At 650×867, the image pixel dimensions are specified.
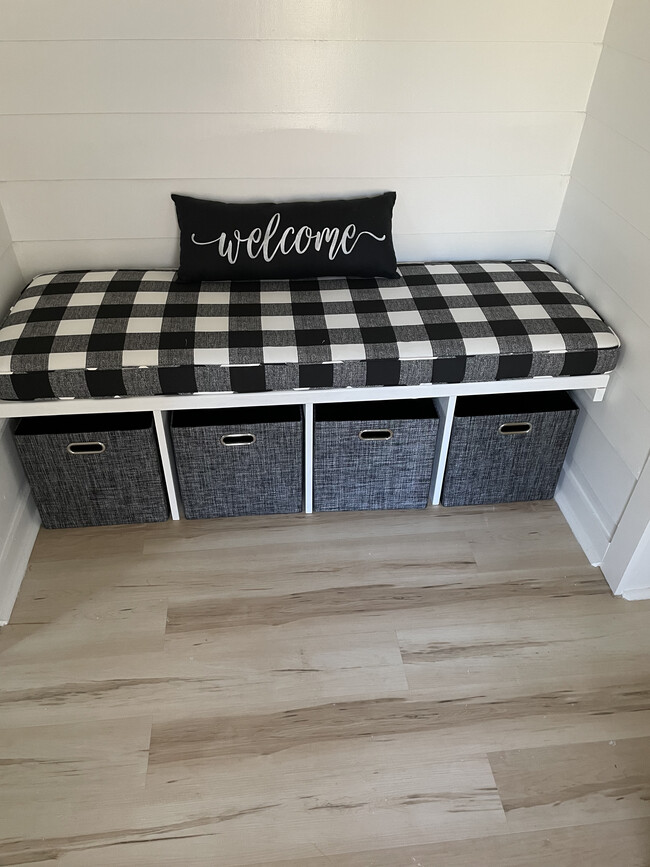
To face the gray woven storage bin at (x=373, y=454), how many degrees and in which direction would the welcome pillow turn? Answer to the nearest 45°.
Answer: approximately 45° to its left

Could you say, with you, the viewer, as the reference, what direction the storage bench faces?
facing the viewer

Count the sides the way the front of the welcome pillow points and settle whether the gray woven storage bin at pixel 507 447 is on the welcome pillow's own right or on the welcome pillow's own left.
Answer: on the welcome pillow's own left

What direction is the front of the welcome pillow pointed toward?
toward the camera

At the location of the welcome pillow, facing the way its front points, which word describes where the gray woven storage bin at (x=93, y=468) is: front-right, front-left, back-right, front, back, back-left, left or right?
front-right
